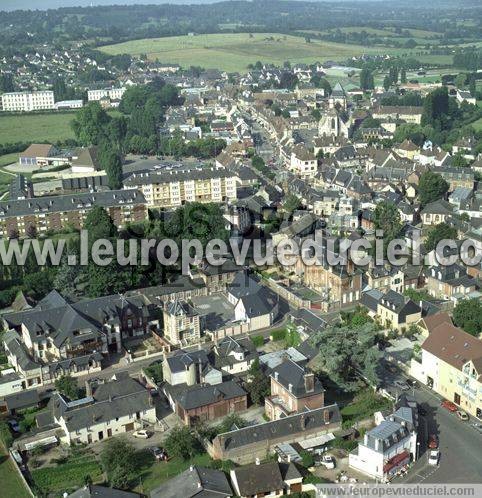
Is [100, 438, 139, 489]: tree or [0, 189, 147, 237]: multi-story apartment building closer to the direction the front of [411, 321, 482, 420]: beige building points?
the tree

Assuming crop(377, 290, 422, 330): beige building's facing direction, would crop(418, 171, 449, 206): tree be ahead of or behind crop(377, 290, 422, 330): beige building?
behind

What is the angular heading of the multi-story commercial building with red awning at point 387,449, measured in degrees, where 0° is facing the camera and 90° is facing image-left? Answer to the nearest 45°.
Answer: approximately 315°

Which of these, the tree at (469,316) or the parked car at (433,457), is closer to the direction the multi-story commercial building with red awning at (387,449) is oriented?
the parked car

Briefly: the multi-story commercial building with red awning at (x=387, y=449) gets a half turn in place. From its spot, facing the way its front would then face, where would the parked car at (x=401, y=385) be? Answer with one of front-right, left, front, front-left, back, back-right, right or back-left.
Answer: front-right

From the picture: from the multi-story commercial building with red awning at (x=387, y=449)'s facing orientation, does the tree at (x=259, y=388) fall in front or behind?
behind

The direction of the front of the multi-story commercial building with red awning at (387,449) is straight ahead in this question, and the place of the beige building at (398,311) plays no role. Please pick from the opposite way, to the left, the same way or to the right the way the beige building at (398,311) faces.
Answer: to the right

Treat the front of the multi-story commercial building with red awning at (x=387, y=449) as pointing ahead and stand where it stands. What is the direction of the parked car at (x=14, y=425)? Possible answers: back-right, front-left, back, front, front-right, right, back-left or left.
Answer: back-right

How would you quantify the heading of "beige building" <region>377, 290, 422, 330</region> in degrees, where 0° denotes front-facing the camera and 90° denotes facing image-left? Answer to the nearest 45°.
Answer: approximately 45°

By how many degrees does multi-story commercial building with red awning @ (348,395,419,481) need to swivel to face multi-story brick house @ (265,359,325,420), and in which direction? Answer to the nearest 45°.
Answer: approximately 180°

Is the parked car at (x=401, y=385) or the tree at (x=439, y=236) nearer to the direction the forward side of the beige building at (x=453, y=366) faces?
the parked car

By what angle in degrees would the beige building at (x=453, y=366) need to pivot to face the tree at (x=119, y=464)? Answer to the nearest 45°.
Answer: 0° — it already faces it

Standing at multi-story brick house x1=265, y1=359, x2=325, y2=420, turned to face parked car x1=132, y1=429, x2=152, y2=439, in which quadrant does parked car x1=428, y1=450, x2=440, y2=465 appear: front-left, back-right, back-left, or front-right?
back-left

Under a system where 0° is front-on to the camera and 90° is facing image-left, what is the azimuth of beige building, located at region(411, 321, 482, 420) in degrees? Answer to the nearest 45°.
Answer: approximately 45°

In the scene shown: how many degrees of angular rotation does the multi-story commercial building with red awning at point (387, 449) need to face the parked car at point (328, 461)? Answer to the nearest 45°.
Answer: approximately 135° to its right
